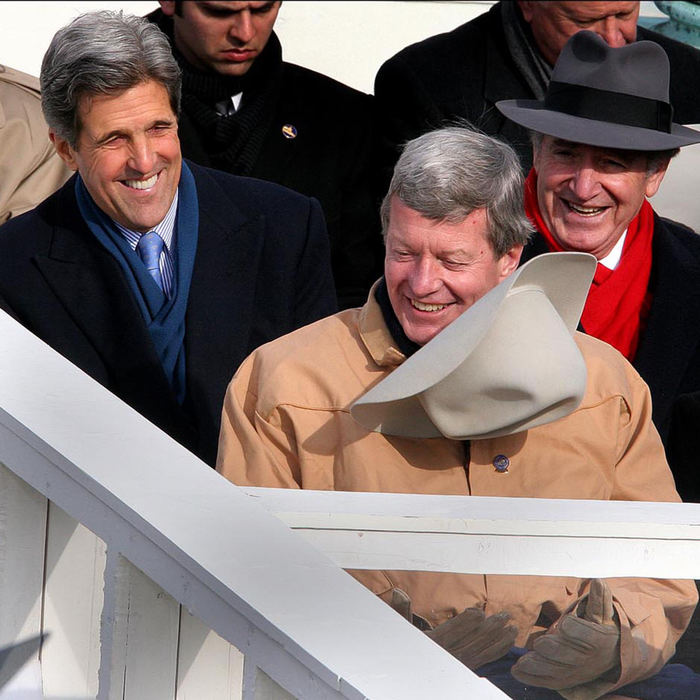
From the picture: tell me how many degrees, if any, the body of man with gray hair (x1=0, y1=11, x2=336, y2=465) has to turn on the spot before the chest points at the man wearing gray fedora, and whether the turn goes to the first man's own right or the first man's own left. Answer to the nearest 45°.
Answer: approximately 90° to the first man's own left

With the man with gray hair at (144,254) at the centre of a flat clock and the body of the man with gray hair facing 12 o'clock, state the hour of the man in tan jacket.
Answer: The man in tan jacket is roughly at 11 o'clock from the man with gray hair.

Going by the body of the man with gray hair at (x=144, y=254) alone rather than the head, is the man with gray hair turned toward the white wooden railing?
yes

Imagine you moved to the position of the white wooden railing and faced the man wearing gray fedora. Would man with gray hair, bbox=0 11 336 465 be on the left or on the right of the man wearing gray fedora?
left

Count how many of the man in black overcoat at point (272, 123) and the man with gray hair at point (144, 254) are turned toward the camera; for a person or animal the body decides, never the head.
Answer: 2

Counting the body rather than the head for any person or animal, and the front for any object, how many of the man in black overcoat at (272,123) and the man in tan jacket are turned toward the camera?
2

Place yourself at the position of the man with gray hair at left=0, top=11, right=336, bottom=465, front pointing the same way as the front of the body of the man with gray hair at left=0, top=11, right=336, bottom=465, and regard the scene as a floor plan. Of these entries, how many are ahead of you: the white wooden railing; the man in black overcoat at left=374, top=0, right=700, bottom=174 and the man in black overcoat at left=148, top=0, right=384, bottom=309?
1

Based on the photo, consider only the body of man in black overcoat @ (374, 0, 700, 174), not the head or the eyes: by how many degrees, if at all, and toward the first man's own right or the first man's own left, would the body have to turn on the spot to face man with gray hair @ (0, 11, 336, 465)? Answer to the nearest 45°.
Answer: approximately 90° to the first man's own right

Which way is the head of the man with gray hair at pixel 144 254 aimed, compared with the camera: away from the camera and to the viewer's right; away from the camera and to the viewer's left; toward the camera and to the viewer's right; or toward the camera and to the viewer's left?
toward the camera and to the viewer's right

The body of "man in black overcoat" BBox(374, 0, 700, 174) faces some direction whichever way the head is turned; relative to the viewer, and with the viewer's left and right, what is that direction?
facing the viewer and to the right of the viewer

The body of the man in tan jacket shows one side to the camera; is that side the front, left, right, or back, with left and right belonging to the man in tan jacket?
front

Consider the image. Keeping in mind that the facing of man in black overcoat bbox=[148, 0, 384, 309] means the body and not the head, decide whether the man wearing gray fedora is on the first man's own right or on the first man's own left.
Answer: on the first man's own left
